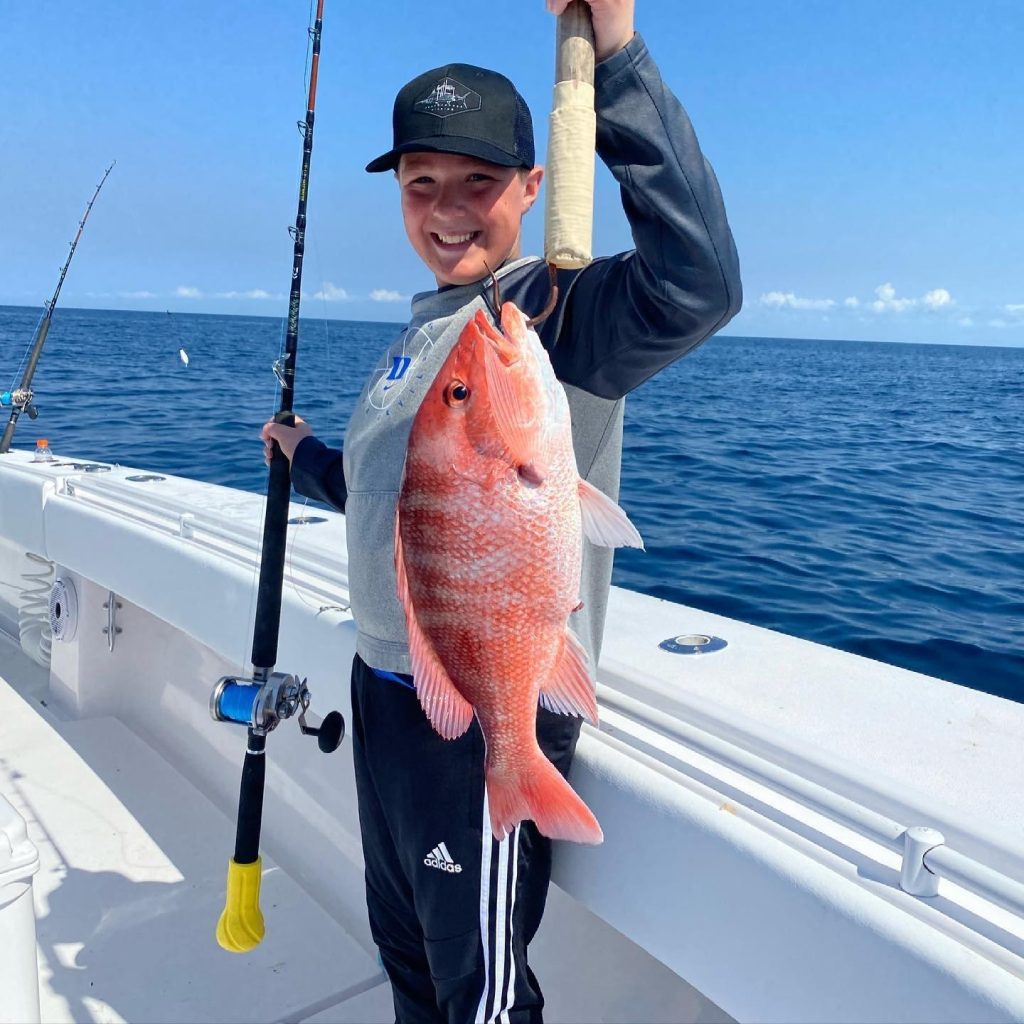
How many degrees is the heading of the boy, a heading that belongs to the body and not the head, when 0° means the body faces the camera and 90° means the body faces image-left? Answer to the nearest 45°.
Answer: approximately 45°

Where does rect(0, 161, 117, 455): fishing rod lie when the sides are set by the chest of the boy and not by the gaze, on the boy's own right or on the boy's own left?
on the boy's own right

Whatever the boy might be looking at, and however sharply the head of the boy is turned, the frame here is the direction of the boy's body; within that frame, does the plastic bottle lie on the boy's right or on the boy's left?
on the boy's right
